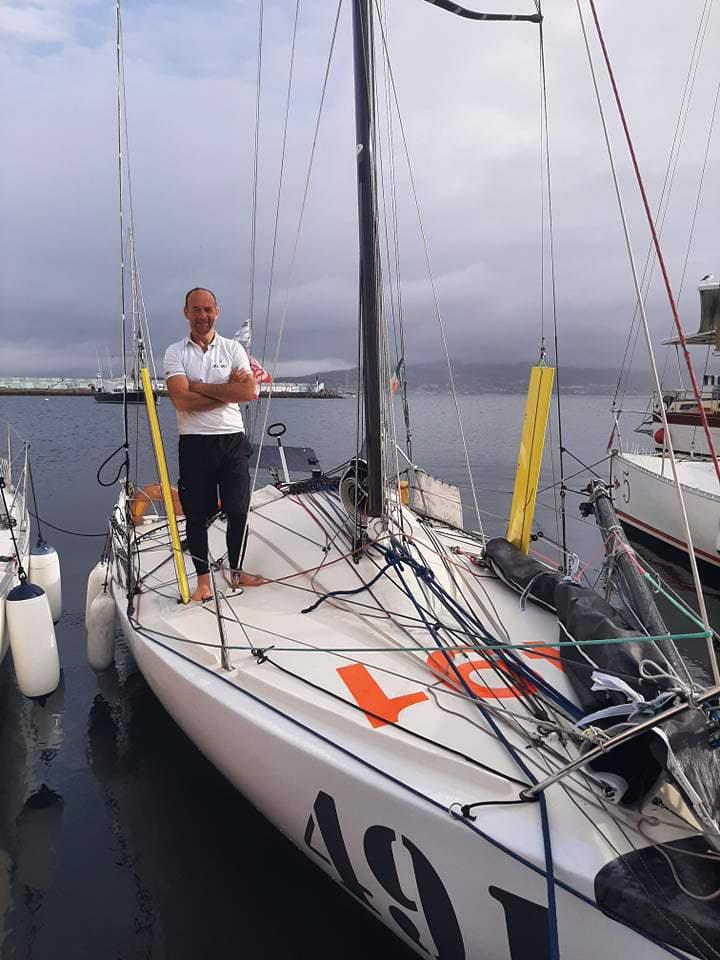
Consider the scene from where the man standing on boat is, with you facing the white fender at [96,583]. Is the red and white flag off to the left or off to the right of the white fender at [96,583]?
right

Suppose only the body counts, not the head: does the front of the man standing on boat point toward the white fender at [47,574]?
no

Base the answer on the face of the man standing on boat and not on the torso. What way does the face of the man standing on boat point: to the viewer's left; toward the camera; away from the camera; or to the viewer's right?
toward the camera

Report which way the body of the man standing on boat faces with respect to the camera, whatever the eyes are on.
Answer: toward the camera

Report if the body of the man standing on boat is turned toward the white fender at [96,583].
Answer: no

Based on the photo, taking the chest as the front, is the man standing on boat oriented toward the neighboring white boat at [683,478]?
no

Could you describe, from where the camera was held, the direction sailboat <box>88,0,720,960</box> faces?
facing the viewer and to the right of the viewer
